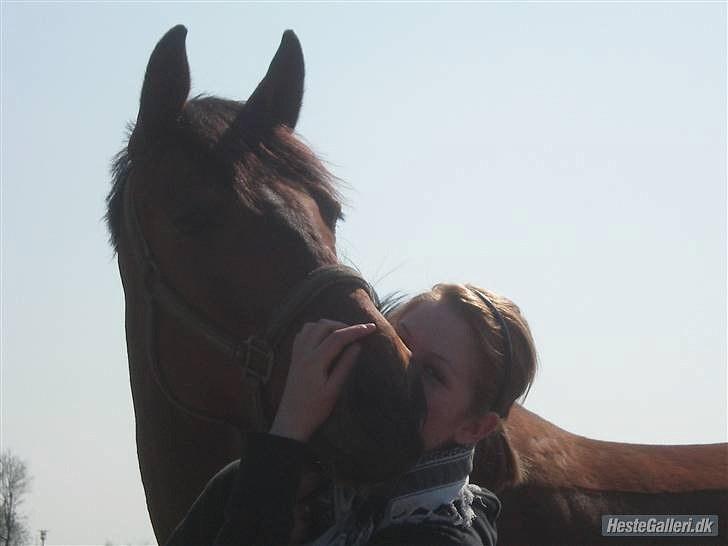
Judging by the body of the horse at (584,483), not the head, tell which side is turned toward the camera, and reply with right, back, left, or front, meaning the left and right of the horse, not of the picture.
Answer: left
